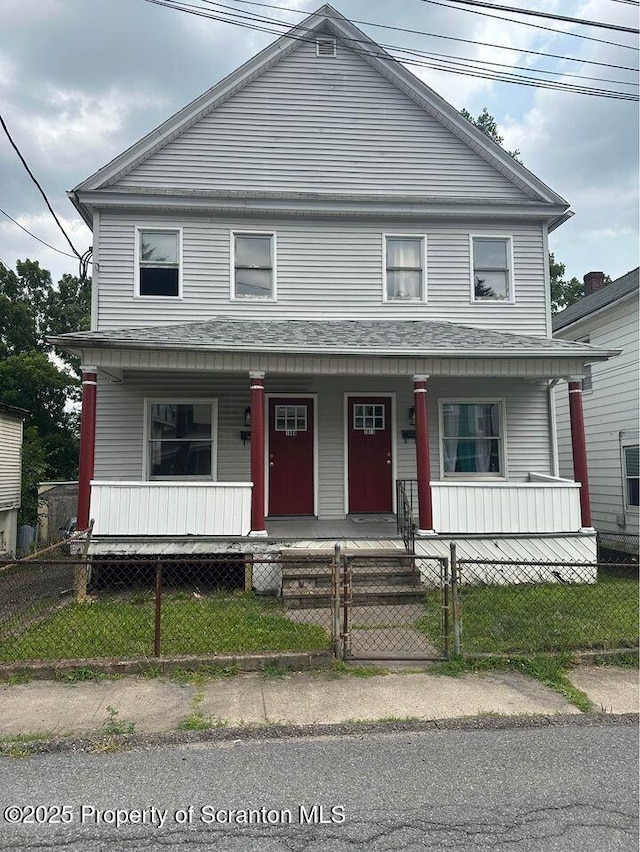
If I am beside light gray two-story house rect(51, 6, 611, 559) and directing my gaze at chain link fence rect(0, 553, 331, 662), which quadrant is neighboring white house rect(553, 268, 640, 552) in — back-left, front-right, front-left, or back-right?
back-left

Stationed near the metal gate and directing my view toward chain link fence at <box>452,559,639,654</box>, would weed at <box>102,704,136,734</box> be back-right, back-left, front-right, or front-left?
back-right

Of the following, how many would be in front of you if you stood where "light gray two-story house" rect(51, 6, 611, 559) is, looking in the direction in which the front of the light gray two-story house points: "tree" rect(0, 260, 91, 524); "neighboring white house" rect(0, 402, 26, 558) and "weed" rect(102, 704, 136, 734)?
1

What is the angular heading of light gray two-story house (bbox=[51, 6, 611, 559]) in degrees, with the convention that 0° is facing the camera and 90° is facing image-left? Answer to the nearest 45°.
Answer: approximately 0°

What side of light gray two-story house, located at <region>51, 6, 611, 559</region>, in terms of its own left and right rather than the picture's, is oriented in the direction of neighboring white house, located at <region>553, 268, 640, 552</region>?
left

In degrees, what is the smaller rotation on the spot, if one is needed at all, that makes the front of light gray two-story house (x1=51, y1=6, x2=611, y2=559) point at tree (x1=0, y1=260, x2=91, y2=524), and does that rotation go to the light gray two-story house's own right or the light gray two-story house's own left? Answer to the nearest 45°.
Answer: approximately 135° to the light gray two-story house's own right

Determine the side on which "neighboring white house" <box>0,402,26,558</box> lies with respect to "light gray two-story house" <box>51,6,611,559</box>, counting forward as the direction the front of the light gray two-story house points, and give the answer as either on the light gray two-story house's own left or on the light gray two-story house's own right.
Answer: on the light gray two-story house's own right
